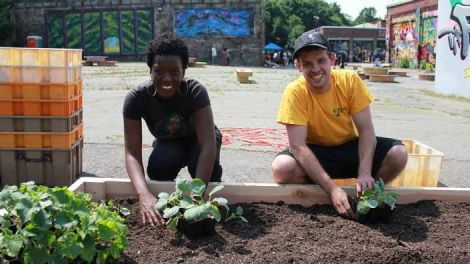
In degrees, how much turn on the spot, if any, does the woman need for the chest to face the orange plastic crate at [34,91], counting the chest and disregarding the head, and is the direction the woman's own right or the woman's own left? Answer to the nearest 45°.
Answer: approximately 135° to the woman's own right

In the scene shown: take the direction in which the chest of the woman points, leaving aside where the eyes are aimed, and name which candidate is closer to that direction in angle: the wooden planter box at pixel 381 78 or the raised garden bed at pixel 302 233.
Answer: the raised garden bed

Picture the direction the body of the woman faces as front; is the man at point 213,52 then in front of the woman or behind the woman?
behind

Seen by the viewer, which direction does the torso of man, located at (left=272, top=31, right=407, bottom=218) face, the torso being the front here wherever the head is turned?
toward the camera

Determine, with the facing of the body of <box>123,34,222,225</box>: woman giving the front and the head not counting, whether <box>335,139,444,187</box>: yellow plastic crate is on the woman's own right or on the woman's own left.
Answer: on the woman's own left

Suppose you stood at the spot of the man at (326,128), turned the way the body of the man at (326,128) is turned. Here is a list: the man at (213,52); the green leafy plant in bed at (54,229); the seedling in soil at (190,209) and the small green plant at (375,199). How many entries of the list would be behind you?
1

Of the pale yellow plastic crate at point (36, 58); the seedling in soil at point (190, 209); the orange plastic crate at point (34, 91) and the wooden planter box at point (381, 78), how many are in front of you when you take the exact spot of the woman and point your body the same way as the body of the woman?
1

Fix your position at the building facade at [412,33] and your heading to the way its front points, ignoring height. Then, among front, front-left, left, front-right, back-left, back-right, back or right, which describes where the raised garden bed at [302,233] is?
front-left

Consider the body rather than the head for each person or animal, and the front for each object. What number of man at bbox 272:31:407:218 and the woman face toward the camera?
2

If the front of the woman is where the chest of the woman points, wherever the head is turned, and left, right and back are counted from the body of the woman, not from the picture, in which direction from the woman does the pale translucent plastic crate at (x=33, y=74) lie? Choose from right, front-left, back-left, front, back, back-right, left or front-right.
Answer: back-right

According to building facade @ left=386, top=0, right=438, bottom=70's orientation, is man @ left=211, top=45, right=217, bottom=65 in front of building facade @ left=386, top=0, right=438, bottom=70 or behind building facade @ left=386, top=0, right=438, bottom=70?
in front

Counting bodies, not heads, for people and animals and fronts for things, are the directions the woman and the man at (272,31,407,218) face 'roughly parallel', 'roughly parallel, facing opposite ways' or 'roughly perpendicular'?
roughly parallel

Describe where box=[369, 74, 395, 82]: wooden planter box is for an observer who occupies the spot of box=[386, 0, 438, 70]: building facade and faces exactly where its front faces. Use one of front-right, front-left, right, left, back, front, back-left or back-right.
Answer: front-left

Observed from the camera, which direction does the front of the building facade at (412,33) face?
facing the viewer and to the left of the viewer

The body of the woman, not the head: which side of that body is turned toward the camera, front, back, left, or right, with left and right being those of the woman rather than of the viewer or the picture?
front
